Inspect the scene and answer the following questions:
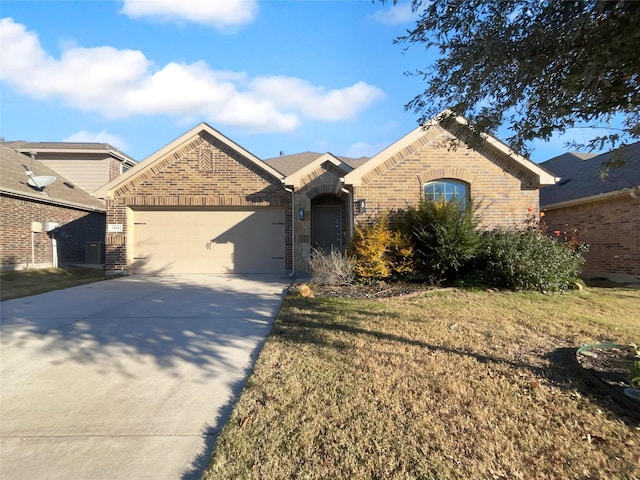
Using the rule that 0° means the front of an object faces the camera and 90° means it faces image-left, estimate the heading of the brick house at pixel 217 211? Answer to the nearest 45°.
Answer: approximately 0°

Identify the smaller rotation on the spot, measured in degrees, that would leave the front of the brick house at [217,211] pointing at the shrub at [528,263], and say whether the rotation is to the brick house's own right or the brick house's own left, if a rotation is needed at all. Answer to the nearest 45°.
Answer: approximately 45° to the brick house's own left

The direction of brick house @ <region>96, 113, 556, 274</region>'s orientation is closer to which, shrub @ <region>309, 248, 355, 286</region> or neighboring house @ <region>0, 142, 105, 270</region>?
the shrub

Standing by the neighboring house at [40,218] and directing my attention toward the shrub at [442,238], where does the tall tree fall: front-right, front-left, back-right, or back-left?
front-right

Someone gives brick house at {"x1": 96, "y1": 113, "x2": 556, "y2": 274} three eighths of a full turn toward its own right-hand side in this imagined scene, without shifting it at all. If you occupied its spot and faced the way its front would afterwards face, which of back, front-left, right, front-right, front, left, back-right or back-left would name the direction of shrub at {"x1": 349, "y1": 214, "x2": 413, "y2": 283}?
back

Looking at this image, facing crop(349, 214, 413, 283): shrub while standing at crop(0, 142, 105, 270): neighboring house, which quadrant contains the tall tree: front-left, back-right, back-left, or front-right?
front-right

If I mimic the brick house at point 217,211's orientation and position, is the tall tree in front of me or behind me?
in front

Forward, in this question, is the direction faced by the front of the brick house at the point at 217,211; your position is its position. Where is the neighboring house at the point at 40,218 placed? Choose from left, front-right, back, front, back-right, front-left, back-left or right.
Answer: right

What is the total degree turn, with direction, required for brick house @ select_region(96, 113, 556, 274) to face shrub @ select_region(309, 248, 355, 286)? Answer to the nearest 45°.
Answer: approximately 45° to its left

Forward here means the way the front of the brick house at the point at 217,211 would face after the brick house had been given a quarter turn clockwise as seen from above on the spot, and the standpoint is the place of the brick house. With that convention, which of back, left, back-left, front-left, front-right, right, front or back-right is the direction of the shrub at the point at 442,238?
back-left

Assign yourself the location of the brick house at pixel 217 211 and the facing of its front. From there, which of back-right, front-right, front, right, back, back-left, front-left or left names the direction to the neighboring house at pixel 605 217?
left
